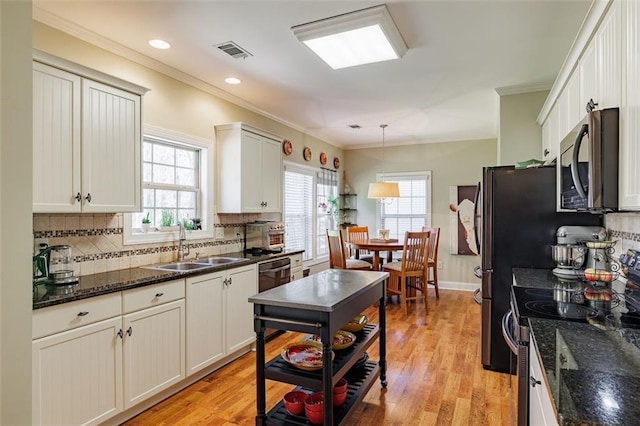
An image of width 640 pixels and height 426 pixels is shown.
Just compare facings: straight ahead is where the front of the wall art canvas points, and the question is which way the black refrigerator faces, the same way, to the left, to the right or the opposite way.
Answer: to the right

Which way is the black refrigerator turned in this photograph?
to the viewer's left

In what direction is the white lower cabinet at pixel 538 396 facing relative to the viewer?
to the viewer's left

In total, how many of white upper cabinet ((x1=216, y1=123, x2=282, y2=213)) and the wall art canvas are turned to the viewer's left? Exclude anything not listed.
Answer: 0

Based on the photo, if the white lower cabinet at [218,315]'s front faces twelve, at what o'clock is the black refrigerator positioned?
The black refrigerator is roughly at 11 o'clock from the white lower cabinet.

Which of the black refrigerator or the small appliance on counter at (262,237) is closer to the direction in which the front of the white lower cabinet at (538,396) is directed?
the small appliance on counter

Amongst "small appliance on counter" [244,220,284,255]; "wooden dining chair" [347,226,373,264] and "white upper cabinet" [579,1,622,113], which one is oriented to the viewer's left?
the white upper cabinet

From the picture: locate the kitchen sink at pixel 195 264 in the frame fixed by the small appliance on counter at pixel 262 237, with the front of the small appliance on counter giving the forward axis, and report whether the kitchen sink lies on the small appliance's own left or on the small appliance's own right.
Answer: on the small appliance's own right

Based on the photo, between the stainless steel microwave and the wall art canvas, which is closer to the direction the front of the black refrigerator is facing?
the wall art canvas

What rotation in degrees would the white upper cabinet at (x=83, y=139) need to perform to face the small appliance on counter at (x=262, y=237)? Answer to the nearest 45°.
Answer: approximately 90° to its left

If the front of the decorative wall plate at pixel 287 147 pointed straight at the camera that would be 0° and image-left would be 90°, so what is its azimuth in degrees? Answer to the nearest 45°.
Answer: approximately 315°

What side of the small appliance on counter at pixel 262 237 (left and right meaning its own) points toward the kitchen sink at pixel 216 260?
right
